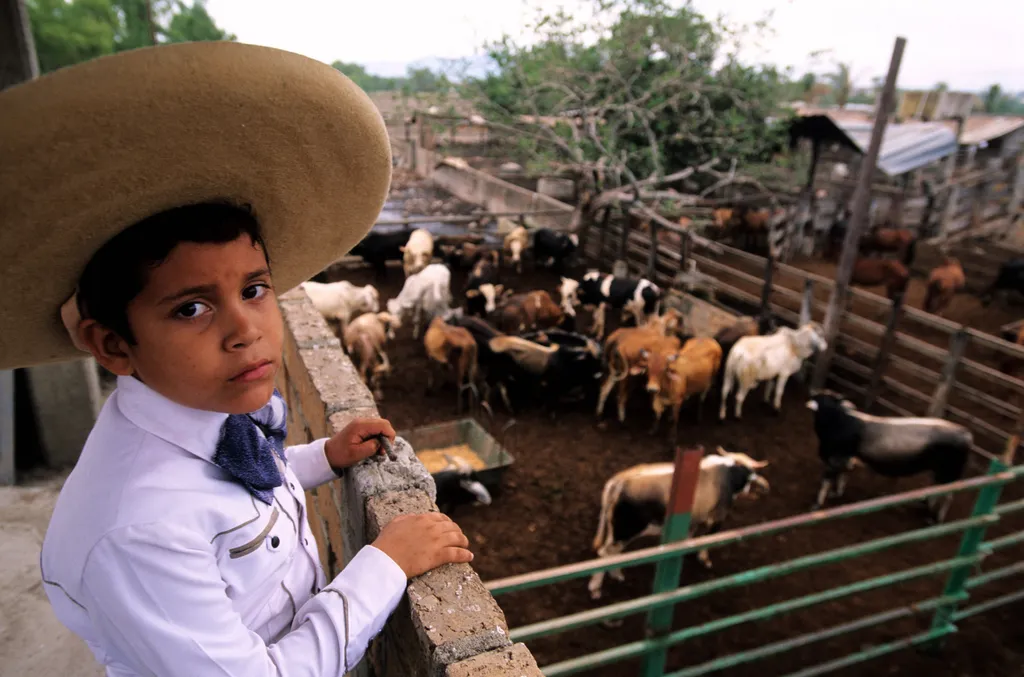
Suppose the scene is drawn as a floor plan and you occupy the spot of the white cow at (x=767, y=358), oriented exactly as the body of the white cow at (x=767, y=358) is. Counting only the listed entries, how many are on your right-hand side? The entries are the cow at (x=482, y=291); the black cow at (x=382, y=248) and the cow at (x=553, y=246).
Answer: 0

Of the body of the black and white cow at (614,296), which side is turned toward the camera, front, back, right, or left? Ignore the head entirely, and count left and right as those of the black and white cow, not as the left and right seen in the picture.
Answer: left

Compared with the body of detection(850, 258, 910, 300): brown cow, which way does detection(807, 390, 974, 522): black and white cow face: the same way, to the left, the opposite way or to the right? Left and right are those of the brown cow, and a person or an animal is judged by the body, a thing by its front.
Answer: the same way

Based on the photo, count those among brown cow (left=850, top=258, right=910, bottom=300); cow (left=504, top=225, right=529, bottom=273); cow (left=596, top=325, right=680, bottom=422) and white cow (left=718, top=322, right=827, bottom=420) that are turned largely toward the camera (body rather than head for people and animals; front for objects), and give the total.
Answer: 1

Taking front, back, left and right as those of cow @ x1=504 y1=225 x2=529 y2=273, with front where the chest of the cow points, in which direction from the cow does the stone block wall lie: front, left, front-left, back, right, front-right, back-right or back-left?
front

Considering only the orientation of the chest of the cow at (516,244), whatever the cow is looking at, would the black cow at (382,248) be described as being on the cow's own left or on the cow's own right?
on the cow's own right

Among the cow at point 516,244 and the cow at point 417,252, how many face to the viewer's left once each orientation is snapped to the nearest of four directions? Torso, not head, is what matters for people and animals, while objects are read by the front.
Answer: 0

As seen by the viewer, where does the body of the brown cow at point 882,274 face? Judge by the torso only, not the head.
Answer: to the viewer's left

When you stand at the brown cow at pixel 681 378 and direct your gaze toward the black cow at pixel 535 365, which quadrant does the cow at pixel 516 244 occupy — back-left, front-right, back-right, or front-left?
front-right

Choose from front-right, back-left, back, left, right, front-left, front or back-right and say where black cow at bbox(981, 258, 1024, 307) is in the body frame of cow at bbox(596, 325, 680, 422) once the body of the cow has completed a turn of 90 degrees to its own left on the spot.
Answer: right

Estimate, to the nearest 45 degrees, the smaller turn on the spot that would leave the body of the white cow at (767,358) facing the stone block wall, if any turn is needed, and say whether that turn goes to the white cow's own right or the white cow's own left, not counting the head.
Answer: approximately 135° to the white cow's own right

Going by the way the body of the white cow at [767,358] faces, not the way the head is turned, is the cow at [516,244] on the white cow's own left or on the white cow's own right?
on the white cow's own left

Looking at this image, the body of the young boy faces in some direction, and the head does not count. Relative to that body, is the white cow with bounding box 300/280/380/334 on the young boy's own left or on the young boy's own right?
on the young boy's own left

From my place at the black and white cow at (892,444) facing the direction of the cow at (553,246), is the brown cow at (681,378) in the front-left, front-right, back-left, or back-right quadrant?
front-left

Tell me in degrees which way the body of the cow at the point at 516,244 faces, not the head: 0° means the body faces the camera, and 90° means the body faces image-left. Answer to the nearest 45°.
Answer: approximately 0°

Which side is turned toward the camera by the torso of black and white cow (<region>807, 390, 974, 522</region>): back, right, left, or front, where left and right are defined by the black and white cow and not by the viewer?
left
